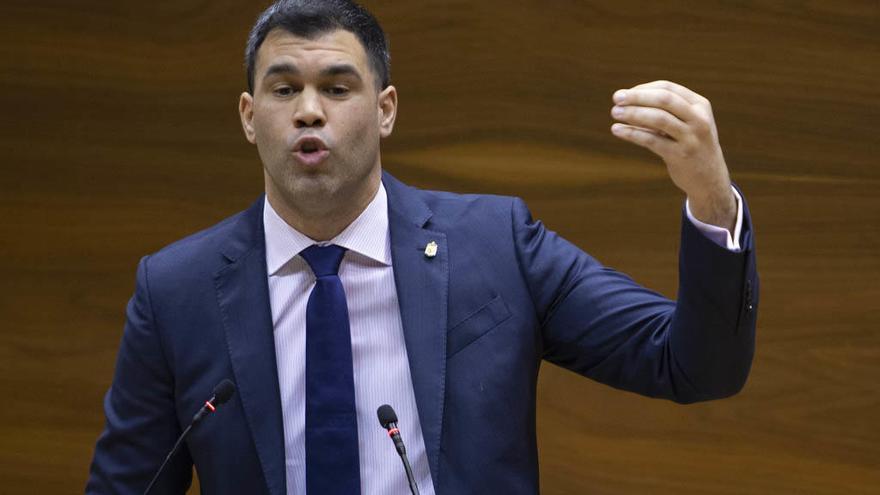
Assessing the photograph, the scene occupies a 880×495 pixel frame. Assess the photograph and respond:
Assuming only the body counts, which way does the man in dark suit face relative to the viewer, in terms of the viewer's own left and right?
facing the viewer
